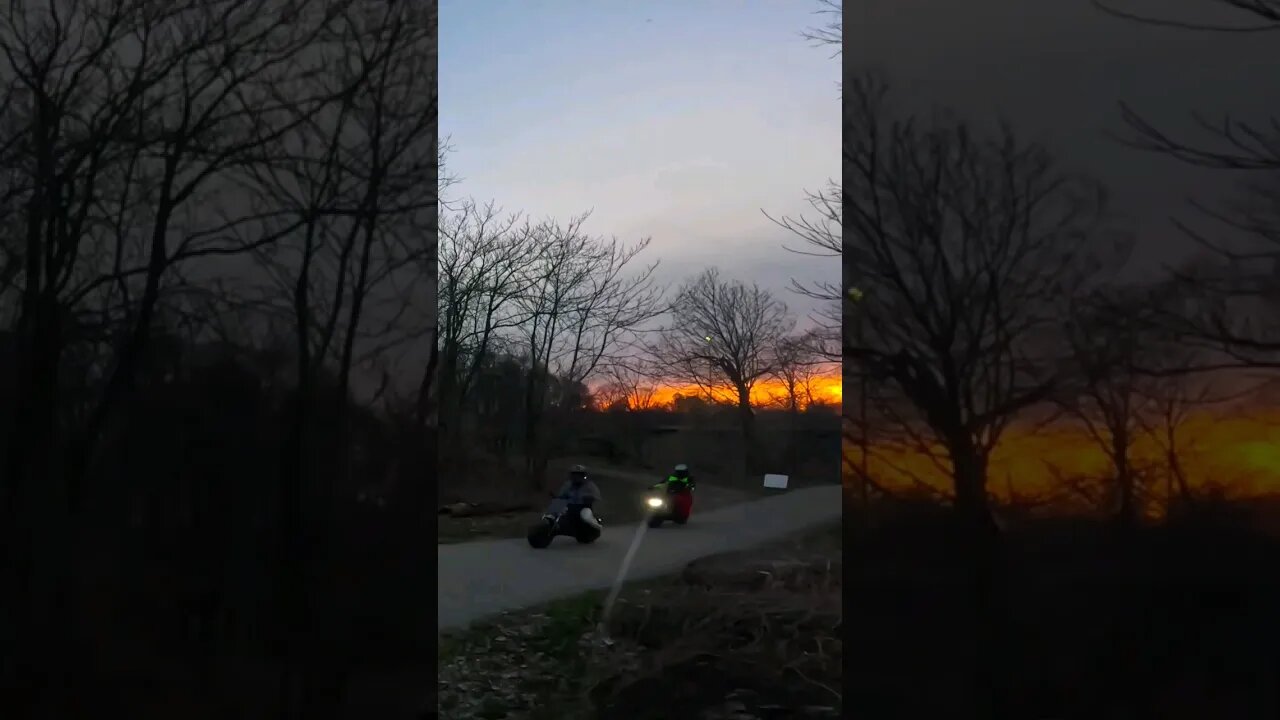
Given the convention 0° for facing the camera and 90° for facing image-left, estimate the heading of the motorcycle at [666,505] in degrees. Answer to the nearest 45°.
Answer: approximately 45°
